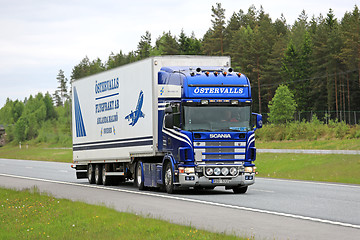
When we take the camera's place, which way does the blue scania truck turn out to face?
facing the viewer and to the right of the viewer
